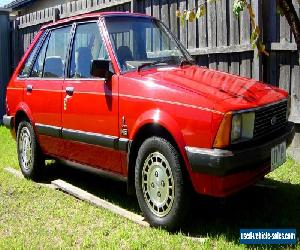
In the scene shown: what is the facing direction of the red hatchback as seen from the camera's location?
facing the viewer and to the right of the viewer
